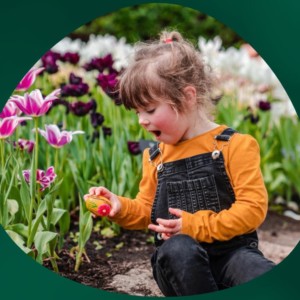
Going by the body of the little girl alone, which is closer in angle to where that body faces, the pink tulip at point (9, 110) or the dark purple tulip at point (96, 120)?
the pink tulip

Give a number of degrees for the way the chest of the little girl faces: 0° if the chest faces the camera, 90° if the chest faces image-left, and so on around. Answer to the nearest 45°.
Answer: approximately 45°

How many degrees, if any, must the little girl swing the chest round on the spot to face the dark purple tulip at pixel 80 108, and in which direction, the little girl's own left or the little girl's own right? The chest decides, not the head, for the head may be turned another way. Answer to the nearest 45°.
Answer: approximately 90° to the little girl's own right

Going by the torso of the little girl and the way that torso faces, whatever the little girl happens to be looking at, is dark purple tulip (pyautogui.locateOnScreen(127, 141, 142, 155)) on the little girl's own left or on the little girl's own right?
on the little girl's own right

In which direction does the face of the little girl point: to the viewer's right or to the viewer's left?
to the viewer's left

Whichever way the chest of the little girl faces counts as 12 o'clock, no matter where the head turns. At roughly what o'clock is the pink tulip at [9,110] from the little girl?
The pink tulip is roughly at 2 o'clock from the little girl.

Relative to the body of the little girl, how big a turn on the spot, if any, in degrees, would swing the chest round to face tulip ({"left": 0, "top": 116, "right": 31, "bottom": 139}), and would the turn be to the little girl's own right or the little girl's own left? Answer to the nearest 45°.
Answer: approximately 45° to the little girl's own right

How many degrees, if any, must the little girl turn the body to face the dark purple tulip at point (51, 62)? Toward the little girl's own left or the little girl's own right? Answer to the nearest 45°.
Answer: approximately 90° to the little girl's own right
